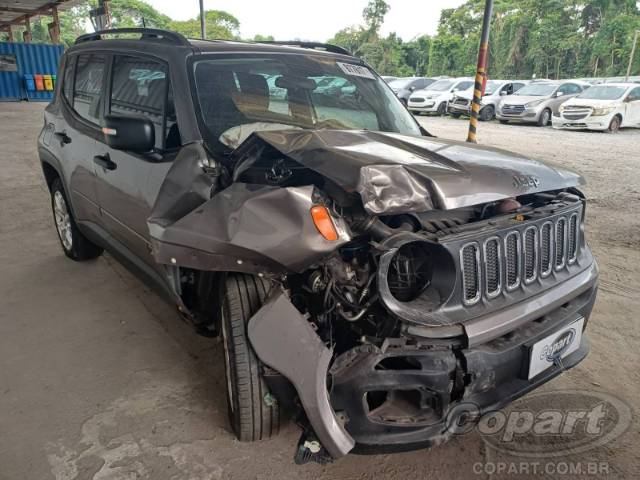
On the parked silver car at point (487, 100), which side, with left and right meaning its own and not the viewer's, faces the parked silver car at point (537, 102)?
left

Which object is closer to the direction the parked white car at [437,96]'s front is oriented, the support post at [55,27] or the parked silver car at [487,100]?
the support post

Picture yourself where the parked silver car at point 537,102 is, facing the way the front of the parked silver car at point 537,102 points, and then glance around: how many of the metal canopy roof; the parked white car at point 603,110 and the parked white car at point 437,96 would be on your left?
1

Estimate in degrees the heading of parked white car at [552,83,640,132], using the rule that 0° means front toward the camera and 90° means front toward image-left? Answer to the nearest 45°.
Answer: approximately 45°

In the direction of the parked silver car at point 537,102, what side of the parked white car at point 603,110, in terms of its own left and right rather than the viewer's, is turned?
right

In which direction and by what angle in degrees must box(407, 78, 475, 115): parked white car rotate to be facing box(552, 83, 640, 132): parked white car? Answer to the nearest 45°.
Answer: approximately 90° to its left

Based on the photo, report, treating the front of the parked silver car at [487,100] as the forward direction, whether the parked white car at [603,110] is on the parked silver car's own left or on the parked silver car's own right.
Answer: on the parked silver car's own left

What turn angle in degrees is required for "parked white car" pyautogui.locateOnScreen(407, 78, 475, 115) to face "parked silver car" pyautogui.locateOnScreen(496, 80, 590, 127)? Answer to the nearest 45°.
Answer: approximately 90° to its left

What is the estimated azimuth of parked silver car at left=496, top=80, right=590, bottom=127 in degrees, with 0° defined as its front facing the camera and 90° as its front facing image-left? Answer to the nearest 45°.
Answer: approximately 45°
